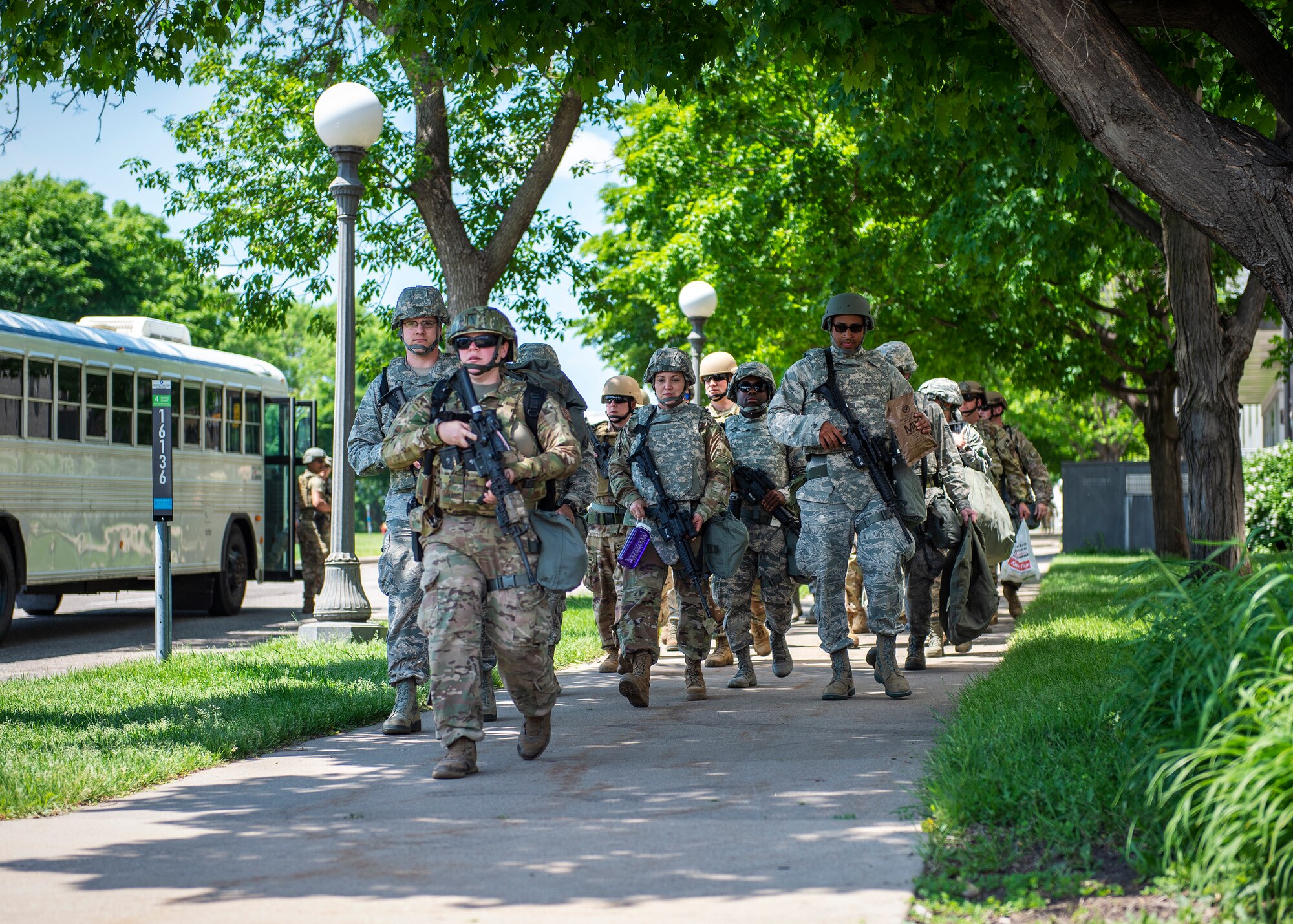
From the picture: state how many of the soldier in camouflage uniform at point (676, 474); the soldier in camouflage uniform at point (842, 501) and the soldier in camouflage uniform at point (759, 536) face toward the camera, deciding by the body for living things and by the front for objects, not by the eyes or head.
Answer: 3

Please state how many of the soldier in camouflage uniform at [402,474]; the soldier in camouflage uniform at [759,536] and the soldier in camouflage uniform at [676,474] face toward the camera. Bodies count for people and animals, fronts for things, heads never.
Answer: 3

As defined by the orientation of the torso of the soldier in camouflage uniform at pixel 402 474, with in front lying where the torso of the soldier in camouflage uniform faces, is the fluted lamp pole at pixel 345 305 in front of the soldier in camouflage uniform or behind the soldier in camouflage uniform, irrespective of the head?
behind

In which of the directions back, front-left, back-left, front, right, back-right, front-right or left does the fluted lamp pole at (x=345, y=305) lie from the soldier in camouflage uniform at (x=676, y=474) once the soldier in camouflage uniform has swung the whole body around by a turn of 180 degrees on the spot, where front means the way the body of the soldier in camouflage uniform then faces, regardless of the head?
front-left

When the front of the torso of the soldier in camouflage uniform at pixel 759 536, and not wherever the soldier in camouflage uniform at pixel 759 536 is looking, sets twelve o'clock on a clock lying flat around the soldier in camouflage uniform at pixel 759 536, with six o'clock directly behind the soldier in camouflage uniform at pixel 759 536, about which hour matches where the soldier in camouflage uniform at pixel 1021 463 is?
the soldier in camouflage uniform at pixel 1021 463 is roughly at 7 o'clock from the soldier in camouflage uniform at pixel 759 536.

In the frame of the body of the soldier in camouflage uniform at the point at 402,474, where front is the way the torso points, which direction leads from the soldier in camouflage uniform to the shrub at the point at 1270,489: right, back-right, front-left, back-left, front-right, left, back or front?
back-left

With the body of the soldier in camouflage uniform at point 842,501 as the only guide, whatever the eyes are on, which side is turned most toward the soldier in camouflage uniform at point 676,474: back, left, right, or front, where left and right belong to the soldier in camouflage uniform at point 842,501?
right

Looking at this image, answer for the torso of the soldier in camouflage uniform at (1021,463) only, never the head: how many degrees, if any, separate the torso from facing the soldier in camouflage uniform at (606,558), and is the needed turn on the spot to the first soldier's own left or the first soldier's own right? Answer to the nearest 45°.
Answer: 0° — they already face them

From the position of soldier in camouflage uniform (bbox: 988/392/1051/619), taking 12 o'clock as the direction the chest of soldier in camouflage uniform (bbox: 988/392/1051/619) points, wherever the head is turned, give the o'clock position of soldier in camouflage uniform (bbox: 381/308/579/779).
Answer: soldier in camouflage uniform (bbox: 381/308/579/779) is roughly at 11 o'clock from soldier in camouflage uniform (bbox: 988/392/1051/619).

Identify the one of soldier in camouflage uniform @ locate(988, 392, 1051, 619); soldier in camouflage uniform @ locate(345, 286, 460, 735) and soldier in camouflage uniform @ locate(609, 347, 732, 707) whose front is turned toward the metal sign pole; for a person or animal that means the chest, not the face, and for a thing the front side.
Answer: soldier in camouflage uniform @ locate(988, 392, 1051, 619)
